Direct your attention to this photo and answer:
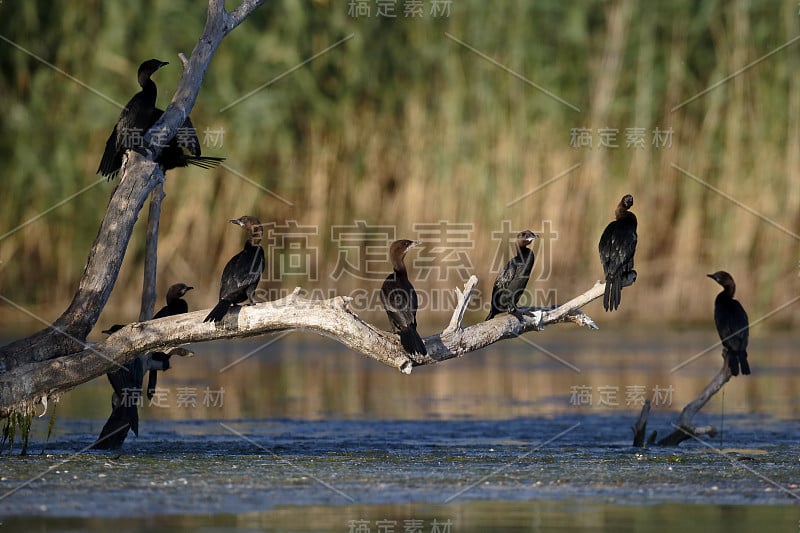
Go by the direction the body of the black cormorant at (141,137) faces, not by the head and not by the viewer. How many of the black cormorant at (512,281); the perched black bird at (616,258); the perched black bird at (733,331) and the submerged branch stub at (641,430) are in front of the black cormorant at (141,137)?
4

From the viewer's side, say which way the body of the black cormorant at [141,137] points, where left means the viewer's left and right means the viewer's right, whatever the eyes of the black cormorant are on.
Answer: facing to the right of the viewer

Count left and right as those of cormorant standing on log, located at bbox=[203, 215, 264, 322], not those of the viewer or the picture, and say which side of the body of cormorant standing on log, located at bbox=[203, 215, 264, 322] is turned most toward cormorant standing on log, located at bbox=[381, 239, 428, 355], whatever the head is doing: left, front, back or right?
front

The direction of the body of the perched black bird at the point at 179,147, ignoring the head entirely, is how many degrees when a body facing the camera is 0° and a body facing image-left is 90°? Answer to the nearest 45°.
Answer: approximately 90°

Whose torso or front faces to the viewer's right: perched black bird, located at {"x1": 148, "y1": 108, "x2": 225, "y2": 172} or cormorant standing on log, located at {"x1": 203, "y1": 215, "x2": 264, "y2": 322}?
the cormorant standing on log

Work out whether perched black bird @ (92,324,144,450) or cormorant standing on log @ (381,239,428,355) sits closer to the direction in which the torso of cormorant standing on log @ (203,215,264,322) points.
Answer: the cormorant standing on log

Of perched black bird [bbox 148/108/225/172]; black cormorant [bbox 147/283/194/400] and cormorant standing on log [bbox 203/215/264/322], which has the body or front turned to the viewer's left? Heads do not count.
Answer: the perched black bird

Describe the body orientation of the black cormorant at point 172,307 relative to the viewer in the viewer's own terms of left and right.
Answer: facing to the right of the viewer

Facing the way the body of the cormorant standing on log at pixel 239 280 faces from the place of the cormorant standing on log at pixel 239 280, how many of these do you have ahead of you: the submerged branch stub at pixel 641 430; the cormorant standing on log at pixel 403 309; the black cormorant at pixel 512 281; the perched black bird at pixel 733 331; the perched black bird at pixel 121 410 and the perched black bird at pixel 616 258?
5

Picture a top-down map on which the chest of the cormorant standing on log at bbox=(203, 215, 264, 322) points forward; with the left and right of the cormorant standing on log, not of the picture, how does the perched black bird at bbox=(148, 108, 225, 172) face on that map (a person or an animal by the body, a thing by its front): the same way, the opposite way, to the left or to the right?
the opposite way

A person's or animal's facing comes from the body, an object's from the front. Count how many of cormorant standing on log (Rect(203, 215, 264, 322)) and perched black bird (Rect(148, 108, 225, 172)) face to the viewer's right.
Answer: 1

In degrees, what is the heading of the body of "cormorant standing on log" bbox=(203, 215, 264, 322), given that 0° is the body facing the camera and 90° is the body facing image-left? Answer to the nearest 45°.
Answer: approximately 270°
